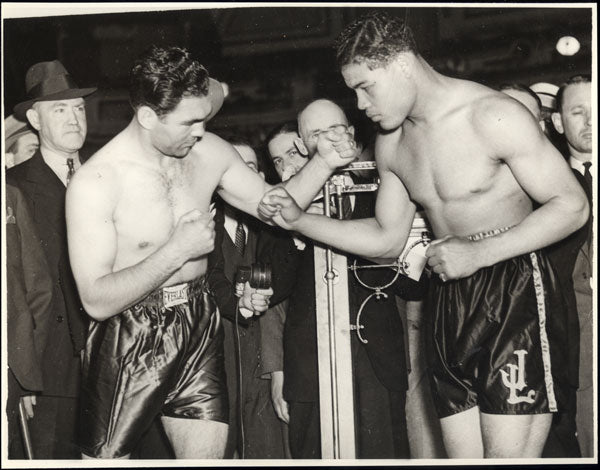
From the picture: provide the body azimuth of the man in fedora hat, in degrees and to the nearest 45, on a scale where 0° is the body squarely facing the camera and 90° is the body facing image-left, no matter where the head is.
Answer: approximately 315°

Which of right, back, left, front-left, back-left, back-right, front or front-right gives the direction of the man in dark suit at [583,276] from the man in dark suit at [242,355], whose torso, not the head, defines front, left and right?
left

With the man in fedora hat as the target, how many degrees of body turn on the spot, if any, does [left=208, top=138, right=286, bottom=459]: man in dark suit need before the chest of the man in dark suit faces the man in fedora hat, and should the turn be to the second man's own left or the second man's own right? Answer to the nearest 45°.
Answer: approximately 90° to the second man's own right

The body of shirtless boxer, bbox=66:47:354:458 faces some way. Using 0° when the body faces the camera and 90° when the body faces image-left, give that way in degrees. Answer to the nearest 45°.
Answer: approximately 315°

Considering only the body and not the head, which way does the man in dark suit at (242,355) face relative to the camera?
toward the camera

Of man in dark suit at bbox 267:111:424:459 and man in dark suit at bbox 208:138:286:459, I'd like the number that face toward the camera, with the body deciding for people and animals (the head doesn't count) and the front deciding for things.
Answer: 2

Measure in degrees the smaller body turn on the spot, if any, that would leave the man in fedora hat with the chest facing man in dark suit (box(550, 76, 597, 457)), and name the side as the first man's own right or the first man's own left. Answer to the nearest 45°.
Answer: approximately 45° to the first man's own left
